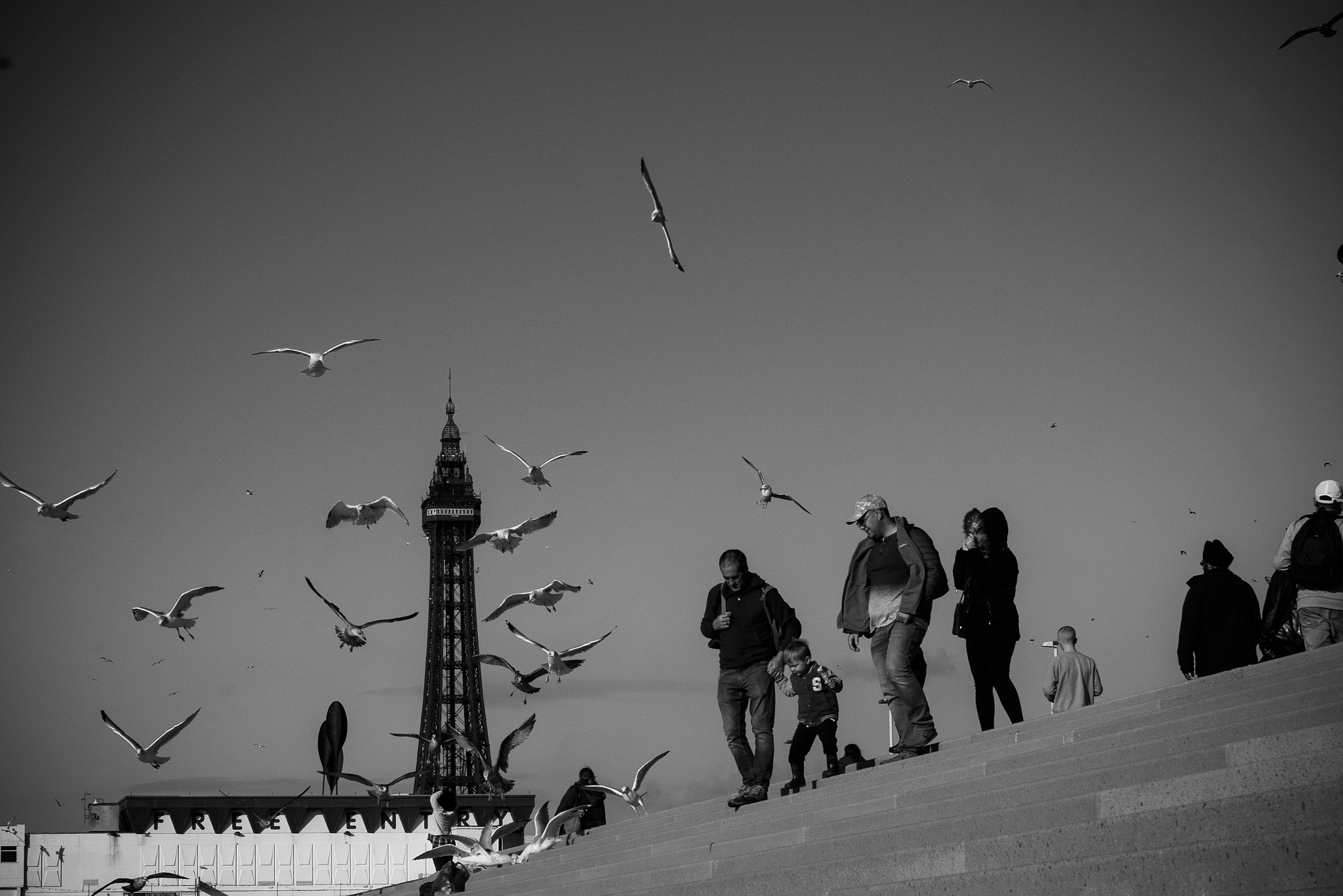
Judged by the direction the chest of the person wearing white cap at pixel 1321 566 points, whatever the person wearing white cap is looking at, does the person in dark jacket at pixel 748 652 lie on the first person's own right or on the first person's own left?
on the first person's own left

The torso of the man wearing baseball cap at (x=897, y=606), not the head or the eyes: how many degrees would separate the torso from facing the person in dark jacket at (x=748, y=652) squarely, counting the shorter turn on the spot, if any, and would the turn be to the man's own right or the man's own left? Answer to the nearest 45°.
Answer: approximately 90° to the man's own right

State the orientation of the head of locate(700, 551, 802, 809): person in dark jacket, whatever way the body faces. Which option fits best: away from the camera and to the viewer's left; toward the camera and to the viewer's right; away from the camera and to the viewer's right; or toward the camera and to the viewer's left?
toward the camera and to the viewer's left

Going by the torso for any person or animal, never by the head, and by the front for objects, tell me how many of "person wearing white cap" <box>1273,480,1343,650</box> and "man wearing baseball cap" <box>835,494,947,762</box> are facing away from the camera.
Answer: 1

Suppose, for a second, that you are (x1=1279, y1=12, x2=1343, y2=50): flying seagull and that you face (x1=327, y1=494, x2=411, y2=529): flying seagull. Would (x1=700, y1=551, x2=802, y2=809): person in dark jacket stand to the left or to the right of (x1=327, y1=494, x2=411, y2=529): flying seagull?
left

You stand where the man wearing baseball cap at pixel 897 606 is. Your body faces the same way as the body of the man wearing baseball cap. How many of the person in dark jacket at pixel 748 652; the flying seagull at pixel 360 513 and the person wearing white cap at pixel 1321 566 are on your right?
2

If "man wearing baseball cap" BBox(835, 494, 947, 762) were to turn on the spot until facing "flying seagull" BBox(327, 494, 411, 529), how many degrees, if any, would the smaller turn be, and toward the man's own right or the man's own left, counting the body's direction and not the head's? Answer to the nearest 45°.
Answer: approximately 90° to the man's own right

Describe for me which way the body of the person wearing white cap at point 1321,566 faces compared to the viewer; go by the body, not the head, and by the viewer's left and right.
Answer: facing away from the viewer
